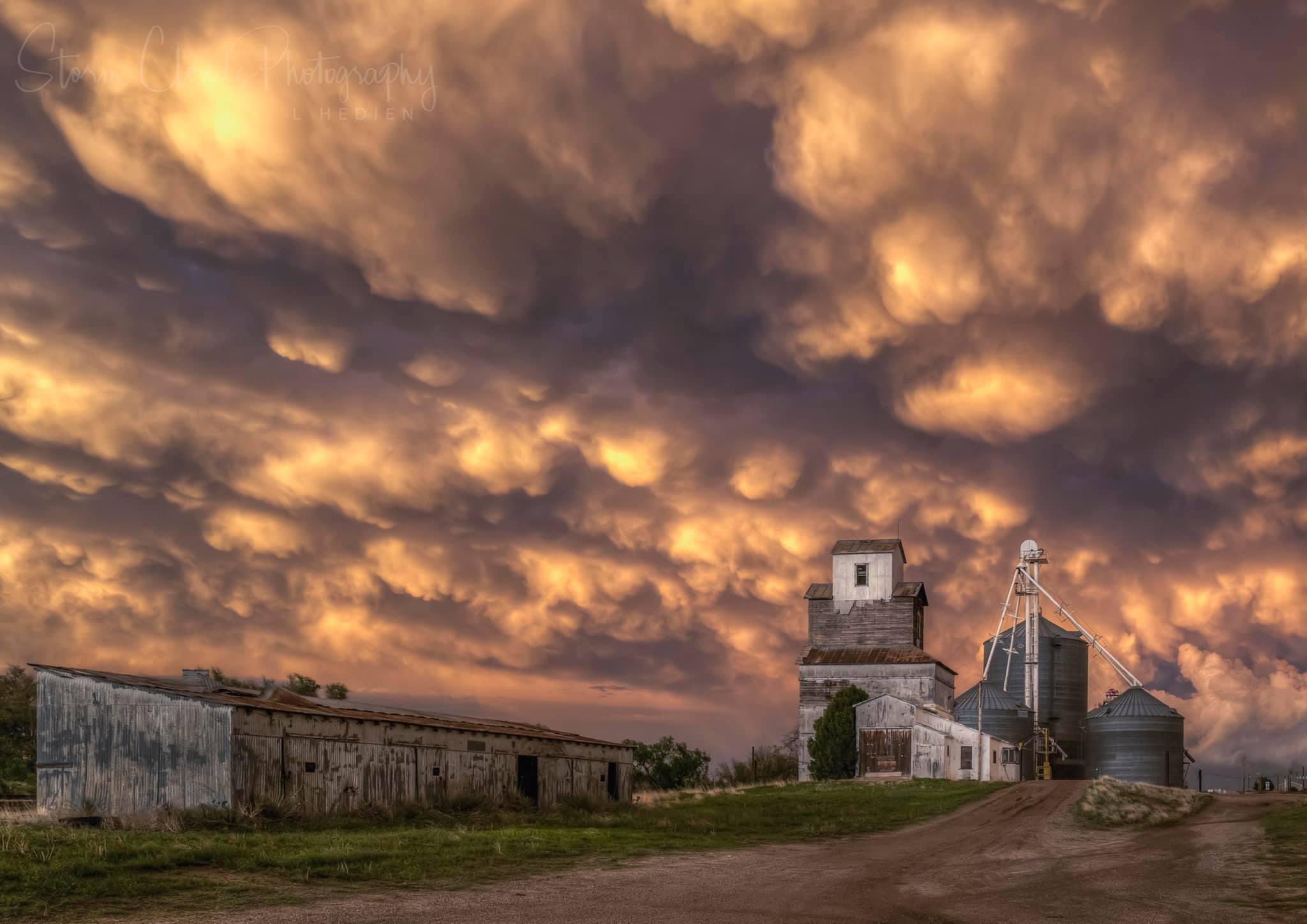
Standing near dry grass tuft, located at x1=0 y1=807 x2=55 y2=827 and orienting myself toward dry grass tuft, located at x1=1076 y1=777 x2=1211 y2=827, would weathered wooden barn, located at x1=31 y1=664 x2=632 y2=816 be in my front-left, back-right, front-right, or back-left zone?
front-left

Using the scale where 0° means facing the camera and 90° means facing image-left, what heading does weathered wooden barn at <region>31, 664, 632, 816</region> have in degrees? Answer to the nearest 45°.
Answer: approximately 315°

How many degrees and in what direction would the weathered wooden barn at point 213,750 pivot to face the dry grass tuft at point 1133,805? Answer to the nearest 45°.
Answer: approximately 45° to its left

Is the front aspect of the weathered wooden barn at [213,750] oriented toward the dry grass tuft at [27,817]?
no
